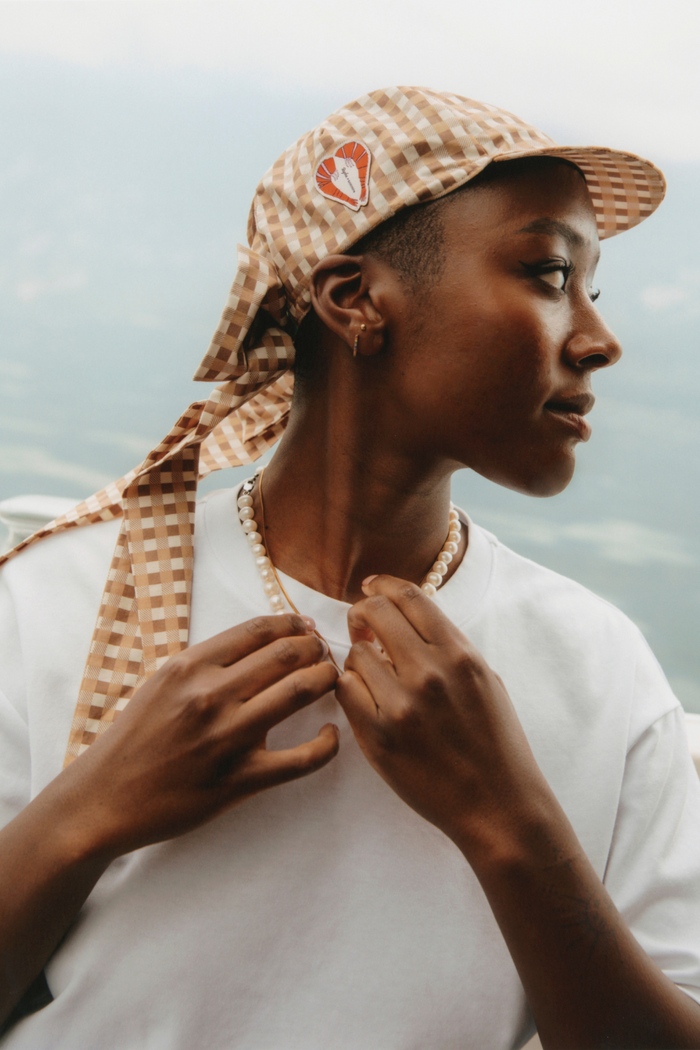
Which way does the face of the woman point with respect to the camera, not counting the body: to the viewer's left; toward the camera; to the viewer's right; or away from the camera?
to the viewer's right

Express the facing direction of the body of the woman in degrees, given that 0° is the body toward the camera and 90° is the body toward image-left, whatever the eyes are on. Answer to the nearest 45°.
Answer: approximately 0°
